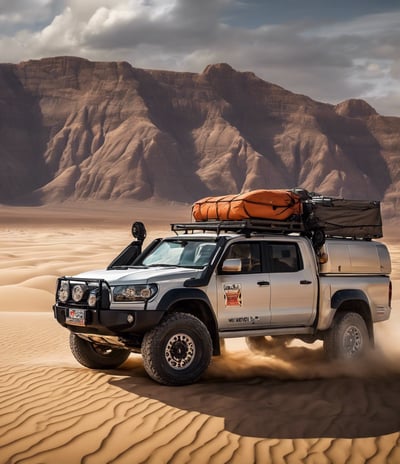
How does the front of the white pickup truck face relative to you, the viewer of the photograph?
facing the viewer and to the left of the viewer
